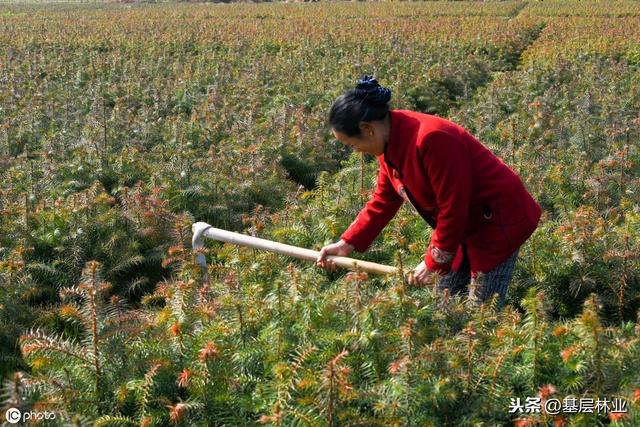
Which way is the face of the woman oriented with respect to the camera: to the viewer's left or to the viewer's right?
to the viewer's left

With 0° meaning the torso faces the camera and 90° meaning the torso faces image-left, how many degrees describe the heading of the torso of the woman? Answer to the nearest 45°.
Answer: approximately 90°
